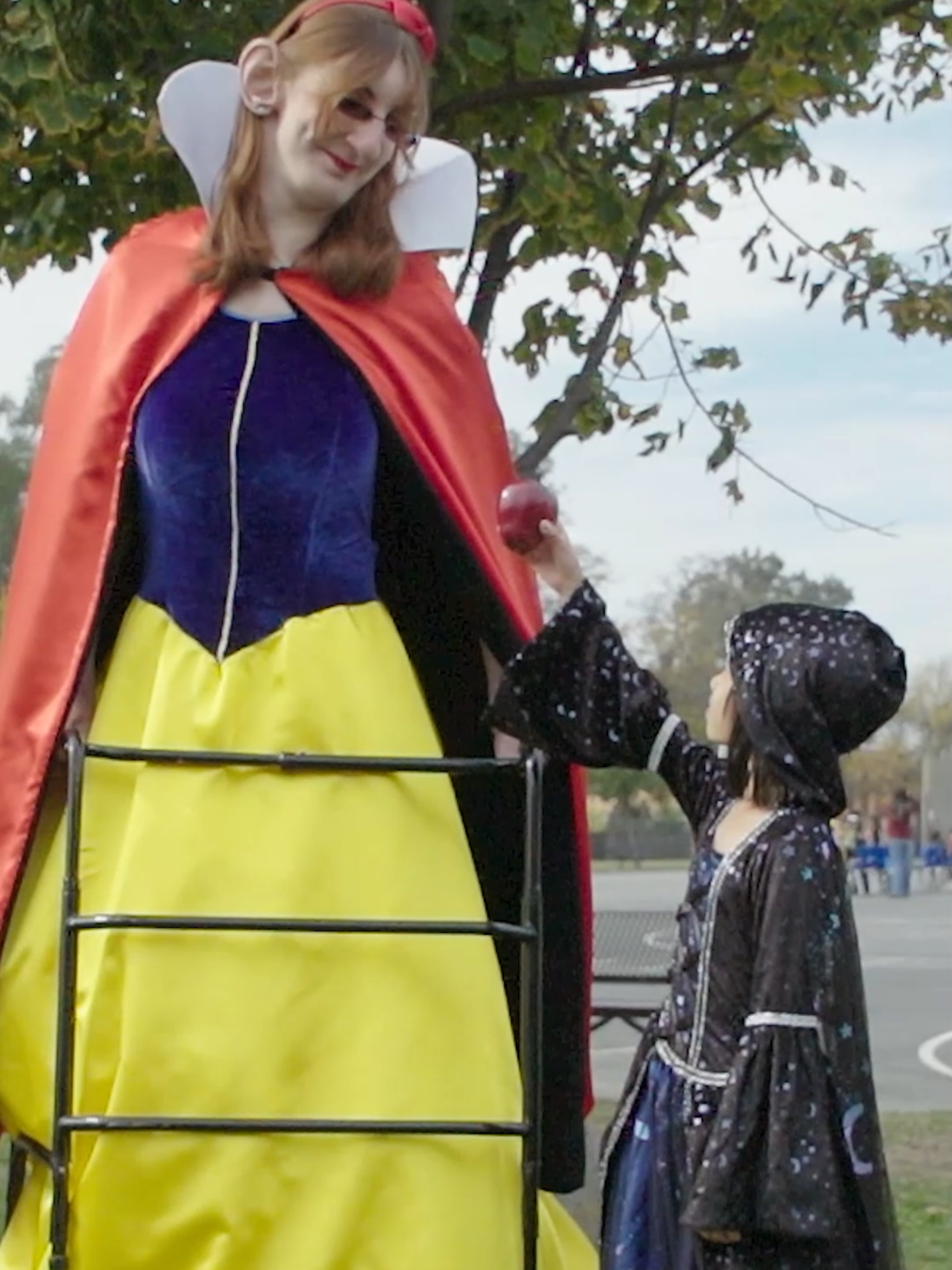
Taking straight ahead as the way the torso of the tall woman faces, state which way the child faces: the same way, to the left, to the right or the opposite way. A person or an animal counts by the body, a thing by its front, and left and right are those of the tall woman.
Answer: to the right

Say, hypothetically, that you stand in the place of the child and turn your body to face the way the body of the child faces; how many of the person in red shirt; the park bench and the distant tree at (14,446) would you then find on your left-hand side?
0

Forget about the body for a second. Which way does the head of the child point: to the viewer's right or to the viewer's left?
to the viewer's left

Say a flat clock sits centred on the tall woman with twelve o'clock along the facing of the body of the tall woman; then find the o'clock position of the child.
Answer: The child is roughly at 9 o'clock from the tall woman.

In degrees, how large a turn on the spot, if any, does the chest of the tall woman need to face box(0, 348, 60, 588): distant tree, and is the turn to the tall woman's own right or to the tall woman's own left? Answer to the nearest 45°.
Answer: approximately 180°

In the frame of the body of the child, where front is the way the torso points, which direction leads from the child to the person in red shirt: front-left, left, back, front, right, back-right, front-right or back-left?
right

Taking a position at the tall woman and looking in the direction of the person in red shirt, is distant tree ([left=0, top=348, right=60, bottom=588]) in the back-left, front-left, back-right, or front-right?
front-left

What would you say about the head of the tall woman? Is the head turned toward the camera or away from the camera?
toward the camera

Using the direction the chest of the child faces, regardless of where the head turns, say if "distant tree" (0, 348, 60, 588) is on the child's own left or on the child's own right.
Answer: on the child's own right

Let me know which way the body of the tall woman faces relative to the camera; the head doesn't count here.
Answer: toward the camera

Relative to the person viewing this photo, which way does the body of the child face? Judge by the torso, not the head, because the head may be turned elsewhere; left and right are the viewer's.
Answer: facing to the left of the viewer
